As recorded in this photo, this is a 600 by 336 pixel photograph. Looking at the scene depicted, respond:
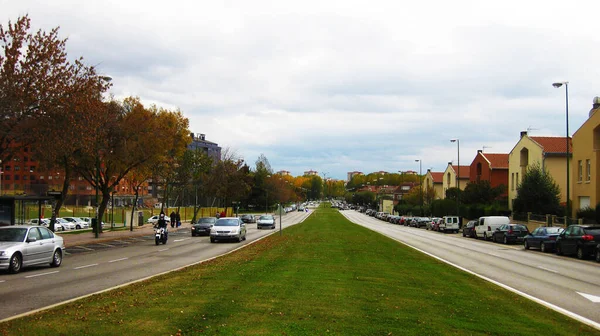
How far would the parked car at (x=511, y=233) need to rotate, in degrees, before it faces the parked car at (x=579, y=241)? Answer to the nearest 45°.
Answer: approximately 135° to its left

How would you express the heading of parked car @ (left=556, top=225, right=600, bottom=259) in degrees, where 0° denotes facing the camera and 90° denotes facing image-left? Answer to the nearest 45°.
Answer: approximately 135°

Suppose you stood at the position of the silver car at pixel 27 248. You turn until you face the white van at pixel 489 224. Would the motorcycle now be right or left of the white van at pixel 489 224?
left

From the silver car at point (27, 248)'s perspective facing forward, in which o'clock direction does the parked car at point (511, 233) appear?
The parked car is roughly at 7 o'clock from the silver car.

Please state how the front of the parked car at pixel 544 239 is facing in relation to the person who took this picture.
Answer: facing away from the viewer and to the left of the viewer

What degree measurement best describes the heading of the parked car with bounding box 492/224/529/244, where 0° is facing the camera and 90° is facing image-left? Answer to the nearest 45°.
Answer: approximately 135°

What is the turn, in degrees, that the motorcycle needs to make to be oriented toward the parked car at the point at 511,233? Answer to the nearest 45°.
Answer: approximately 135° to its left

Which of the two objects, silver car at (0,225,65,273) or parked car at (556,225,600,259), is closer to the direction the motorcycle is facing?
the silver car

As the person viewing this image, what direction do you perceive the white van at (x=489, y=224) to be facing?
facing away from the viewer and to the left of the viewer
